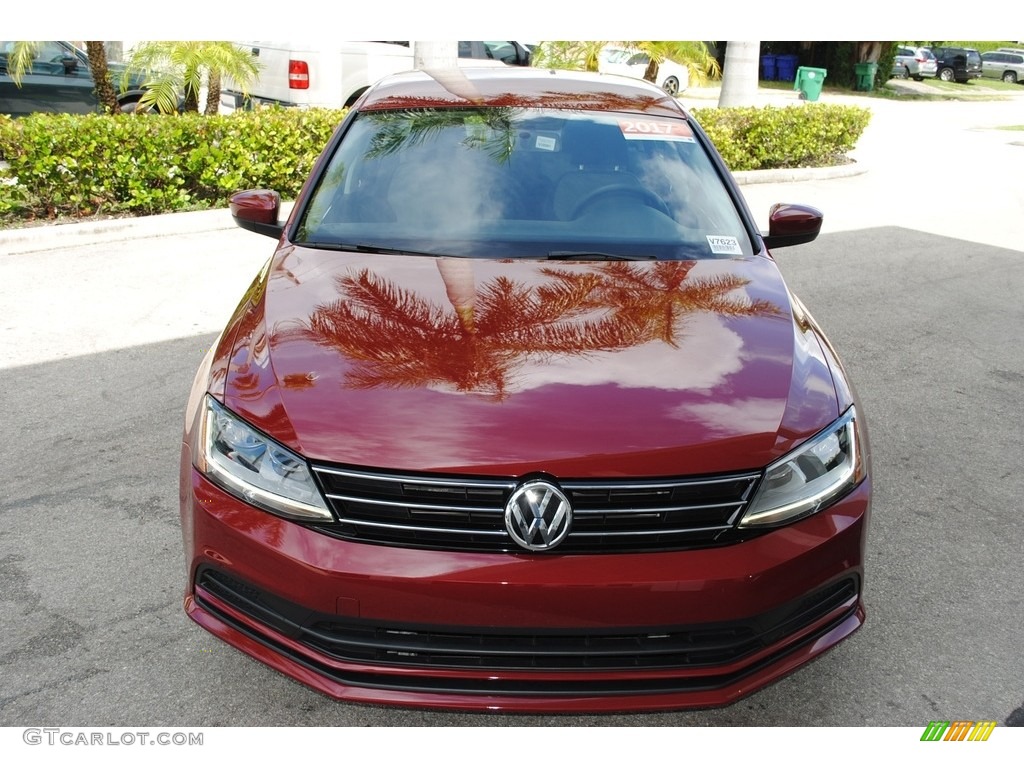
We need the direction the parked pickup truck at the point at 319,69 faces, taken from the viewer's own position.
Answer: facing away from the viewer and to the right of the viewer

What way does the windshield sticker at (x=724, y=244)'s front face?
toward the camera

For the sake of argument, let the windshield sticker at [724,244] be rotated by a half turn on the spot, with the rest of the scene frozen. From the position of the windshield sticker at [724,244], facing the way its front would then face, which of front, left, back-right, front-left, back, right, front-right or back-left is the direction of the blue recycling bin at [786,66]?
front

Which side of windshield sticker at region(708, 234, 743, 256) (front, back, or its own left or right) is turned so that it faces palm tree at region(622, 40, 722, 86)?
back

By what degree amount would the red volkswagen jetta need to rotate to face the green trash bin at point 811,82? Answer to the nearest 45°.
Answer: approximately 180°

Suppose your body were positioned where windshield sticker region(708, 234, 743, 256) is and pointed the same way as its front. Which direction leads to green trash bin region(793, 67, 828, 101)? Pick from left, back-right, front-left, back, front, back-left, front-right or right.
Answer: back

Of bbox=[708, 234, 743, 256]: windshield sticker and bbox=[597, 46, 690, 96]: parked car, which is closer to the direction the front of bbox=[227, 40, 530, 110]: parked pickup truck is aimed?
the parked car

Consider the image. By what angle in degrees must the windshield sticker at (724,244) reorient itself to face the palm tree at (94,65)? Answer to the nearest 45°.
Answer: approximately 135° to its right

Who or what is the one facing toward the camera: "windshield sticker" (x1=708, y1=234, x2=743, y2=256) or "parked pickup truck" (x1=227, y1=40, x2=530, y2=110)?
the windshield sticker

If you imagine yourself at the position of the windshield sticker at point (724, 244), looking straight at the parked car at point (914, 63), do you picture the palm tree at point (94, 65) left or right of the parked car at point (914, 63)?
left

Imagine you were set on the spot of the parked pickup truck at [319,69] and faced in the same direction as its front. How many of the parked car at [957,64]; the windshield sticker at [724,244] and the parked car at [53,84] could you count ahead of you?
1

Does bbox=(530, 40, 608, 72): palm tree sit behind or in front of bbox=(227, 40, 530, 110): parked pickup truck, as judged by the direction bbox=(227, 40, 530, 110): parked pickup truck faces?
in front

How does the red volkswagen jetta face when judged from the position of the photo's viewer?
facing the viewer
